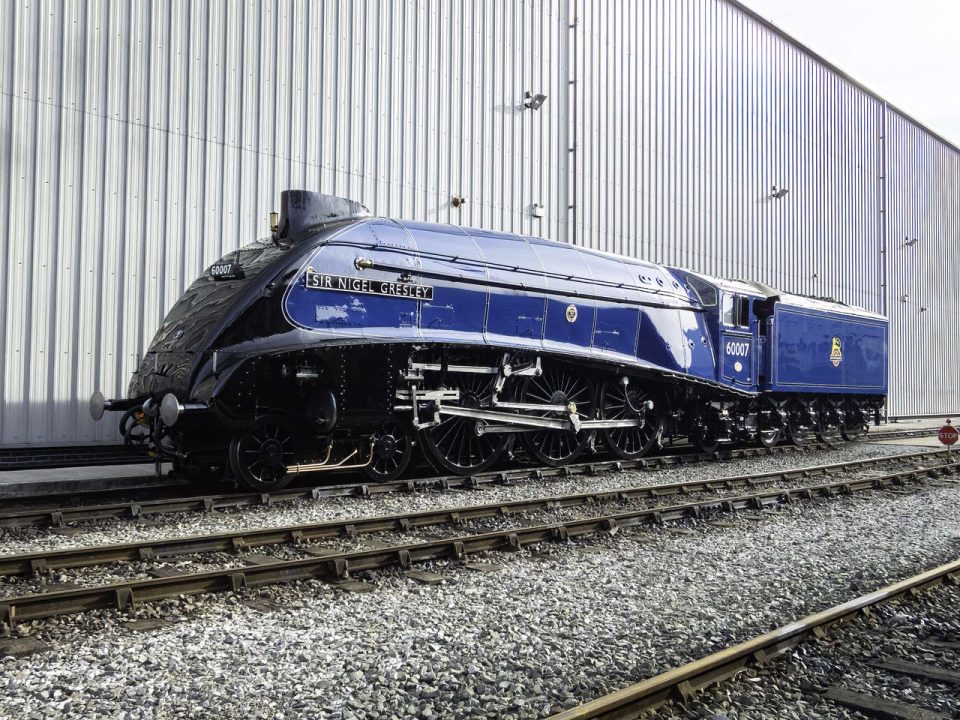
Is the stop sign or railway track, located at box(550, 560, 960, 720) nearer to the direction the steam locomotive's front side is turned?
the railway track

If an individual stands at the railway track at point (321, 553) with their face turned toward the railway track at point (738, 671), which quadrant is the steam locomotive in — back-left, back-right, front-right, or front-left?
back-left

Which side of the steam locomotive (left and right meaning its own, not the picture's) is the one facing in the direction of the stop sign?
back

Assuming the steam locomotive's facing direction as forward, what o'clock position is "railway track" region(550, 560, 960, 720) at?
The railway track is roughly at 10 o'clock from the steam locomotive.

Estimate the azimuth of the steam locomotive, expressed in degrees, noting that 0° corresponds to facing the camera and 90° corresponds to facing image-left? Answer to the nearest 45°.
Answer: approximately 45°

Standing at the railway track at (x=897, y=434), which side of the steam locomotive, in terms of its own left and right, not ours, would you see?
back
